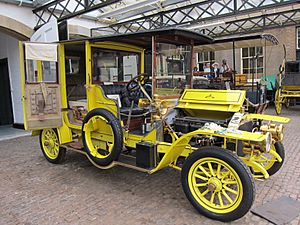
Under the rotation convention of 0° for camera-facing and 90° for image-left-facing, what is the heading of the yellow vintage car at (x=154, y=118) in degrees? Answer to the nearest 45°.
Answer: approximately 315°
